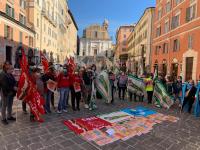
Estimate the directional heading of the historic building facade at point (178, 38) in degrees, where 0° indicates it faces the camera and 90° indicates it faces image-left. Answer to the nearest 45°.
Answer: approximately 45°

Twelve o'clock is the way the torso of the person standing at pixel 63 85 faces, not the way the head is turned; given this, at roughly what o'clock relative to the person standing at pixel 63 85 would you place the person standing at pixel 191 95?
the person standing at pixel 191 95 is roughly at 9 o'clock from the person standing at pixel 63 85.

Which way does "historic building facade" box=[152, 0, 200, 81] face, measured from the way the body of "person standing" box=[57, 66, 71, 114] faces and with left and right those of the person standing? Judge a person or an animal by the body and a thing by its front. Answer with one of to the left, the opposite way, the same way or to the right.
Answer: to the right

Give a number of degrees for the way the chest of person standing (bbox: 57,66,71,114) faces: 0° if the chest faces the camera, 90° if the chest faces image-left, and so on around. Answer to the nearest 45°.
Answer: approximately 0°

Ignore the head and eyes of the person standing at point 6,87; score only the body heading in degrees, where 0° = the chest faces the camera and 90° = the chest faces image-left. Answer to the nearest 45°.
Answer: approximately 315°

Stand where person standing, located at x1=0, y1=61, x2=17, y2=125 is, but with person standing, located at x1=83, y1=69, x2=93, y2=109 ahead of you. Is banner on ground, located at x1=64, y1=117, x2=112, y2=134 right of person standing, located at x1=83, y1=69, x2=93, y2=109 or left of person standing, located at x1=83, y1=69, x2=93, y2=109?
right

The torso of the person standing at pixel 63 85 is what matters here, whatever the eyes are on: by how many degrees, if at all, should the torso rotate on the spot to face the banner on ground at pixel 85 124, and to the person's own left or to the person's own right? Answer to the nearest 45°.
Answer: approximately 45° to the person's own left

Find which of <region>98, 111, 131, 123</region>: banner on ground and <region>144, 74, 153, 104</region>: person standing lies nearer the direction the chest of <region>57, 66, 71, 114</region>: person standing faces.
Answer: the banner on ground

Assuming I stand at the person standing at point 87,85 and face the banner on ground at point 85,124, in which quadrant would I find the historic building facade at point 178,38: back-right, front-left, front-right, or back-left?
back-left
